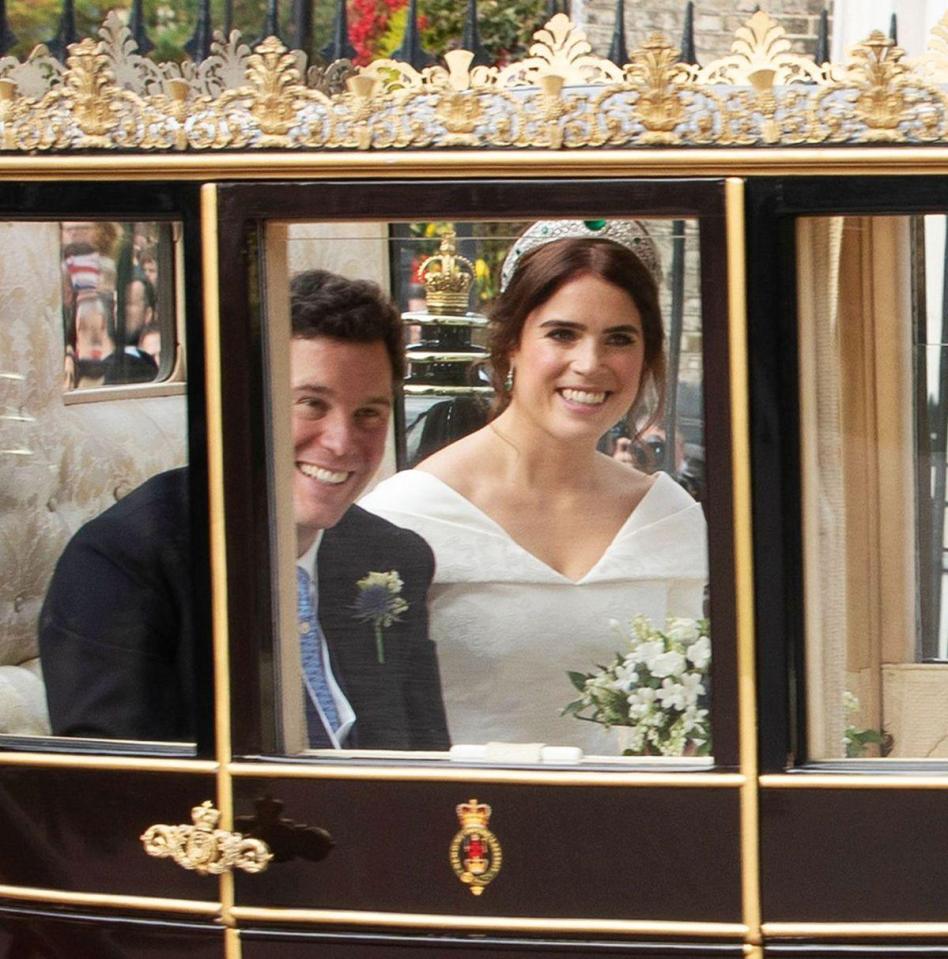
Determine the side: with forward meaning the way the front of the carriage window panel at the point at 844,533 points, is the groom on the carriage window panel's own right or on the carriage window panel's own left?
on the carriage window panel's own right

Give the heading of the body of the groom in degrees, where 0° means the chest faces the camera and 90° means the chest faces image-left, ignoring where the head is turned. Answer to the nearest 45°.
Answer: approximately 315°

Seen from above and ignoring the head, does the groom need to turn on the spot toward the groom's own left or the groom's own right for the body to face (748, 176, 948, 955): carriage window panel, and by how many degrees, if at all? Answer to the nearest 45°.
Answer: approximately 45° to the groom's own left

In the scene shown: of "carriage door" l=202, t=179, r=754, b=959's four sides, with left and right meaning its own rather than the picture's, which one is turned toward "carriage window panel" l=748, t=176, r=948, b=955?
left

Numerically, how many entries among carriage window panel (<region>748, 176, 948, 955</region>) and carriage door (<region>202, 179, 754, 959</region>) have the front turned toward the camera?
2

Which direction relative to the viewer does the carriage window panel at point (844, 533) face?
toward the camera

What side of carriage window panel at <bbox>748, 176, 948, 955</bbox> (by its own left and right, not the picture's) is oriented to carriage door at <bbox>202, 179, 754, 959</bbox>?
right
